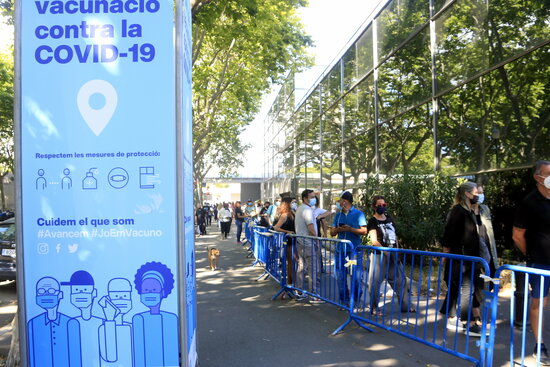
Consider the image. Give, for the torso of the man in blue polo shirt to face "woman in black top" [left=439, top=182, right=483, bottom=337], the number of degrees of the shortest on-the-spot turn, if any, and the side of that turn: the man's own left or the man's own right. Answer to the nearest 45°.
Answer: approximately 90° to the man's own left

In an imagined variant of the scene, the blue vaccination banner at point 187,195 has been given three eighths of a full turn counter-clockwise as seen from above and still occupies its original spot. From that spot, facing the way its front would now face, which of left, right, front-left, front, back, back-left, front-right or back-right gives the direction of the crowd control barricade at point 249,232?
front-right

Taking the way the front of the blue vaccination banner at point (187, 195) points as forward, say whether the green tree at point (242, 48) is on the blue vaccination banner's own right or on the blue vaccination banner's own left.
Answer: on the blue vaccination banner's own left
